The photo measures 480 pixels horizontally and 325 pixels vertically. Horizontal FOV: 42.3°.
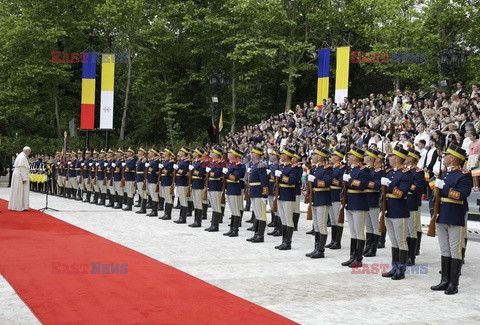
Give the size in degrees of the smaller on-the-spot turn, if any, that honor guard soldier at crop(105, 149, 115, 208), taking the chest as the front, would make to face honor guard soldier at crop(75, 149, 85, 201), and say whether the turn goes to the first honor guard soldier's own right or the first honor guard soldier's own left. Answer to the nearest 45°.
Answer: approximately 135° to the first honor guard soldier's own right

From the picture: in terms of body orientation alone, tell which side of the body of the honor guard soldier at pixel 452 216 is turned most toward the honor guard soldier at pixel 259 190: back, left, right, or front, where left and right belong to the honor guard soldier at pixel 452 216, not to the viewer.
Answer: right

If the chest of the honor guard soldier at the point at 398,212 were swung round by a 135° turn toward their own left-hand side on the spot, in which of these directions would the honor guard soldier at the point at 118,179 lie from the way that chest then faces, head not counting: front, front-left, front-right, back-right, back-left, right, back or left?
back-left

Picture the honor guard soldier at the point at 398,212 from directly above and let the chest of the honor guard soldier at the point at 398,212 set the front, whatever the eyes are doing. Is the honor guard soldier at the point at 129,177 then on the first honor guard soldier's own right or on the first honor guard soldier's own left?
on the first honor guard soldier's own right

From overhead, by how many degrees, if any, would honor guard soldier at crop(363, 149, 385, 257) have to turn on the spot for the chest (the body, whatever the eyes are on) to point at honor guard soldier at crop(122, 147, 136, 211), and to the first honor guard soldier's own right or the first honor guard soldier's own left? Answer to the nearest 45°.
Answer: approximately 90° to the first honor guard soldier's own right

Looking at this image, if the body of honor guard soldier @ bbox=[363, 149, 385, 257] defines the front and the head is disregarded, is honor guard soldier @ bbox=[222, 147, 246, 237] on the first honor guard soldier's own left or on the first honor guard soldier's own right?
on the first honor guard soldier's own right

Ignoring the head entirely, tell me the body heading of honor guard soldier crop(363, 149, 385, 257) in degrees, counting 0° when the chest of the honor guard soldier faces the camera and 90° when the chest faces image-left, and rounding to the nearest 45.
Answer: approximately 45°

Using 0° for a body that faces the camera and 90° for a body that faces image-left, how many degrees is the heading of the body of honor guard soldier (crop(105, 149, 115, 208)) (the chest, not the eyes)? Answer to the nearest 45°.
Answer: approximately 45°

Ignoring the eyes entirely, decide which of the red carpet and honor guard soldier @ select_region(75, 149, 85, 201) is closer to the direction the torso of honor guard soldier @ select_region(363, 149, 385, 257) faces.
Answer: the red carpet

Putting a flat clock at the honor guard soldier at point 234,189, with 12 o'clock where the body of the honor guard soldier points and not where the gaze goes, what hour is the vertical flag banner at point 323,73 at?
The vertical flag banner is roughly at 5 o'clock from the honor guard soldier.
